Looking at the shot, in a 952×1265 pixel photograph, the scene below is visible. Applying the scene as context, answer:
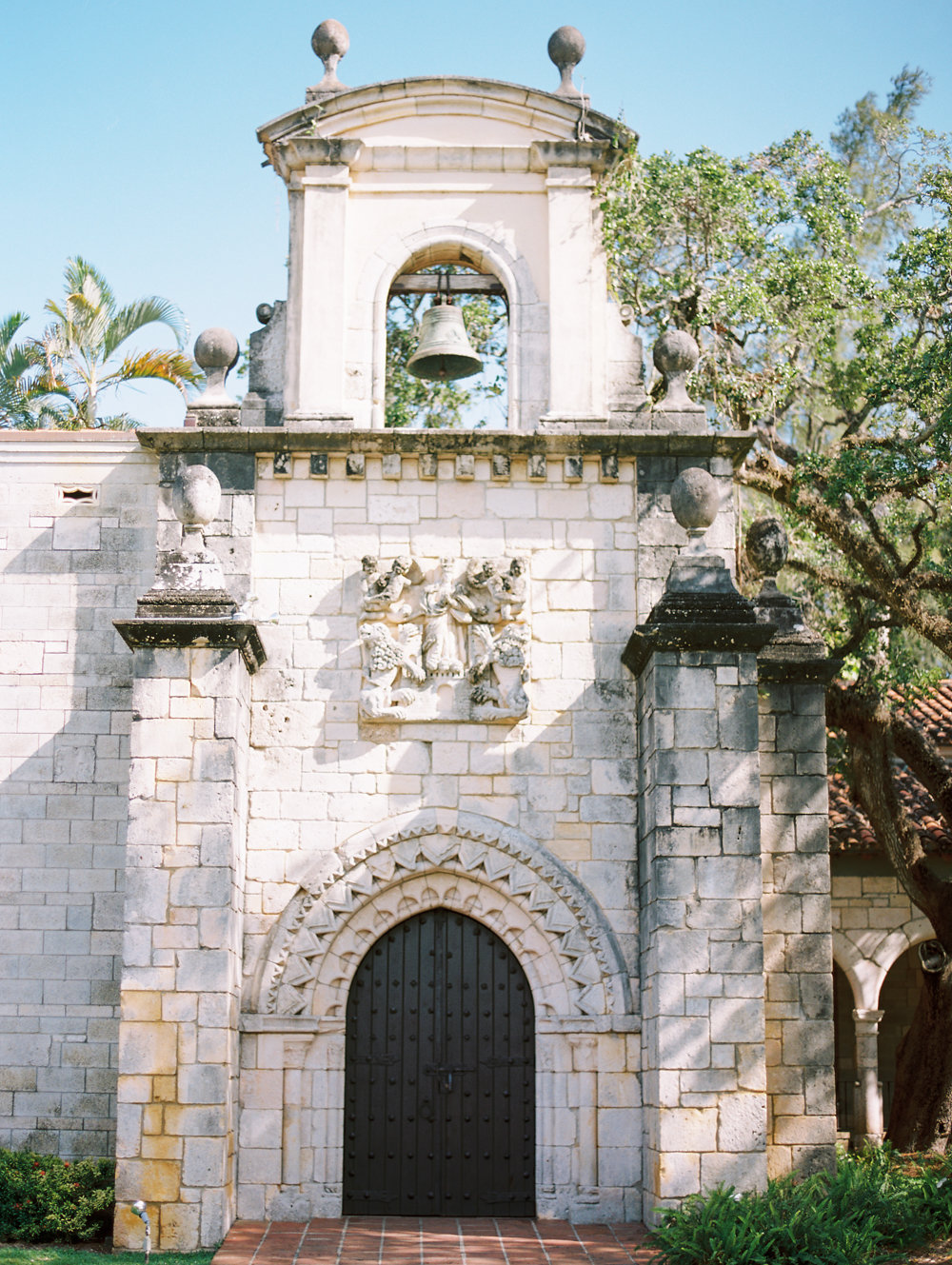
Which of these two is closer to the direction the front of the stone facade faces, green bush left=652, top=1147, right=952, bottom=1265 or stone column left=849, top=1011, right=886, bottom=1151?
the green bush

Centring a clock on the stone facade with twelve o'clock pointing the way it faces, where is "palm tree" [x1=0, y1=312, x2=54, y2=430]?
The palm tree is roughly at 5 o'clock from the stone facade.

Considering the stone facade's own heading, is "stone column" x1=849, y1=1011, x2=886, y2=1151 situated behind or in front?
behind

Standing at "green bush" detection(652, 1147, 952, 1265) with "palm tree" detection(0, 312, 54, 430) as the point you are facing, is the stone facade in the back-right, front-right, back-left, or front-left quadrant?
front-left

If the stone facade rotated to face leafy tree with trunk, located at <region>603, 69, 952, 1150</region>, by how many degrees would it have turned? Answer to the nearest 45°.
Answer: approximately 135° to its left

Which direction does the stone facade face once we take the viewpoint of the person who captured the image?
facing the viewer

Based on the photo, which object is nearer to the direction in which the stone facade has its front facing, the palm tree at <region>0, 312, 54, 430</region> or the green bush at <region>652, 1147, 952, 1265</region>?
the green bush

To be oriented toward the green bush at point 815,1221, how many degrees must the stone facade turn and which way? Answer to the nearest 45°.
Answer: approximately 45° to its left

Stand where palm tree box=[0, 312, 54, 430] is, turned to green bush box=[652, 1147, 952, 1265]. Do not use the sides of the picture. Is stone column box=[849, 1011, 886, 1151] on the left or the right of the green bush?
left
